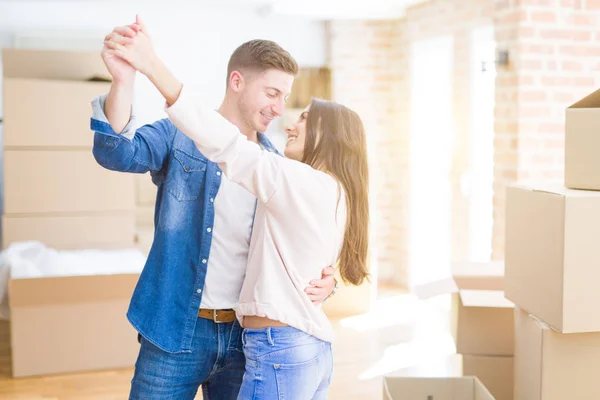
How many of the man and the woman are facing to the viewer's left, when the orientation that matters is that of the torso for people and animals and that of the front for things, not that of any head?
1

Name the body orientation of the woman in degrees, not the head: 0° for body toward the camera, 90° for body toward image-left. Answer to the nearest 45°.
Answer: approximately 90°

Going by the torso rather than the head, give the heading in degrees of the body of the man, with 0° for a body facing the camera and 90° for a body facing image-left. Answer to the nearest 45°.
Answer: approximately 315°
